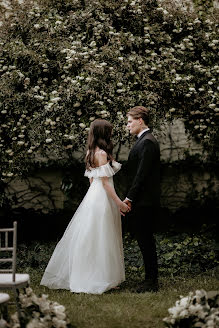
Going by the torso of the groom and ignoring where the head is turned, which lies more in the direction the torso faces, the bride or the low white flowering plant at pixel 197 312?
the bride

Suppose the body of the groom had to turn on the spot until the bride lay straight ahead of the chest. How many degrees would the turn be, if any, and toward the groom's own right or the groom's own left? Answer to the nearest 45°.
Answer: approximately 45° to the groom's own right

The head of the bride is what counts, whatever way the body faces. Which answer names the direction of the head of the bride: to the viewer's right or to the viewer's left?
to the viewer's right

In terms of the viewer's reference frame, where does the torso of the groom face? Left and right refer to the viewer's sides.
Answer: facing to the left of the viewer

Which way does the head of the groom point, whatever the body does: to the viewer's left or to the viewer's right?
to the viewer's left

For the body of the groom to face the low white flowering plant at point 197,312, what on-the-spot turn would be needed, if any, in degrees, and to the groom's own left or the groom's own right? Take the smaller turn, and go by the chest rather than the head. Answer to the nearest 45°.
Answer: approximately 90° to the groom's own left

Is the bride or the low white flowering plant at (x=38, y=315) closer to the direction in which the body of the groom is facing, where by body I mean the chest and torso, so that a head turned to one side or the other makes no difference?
the bride

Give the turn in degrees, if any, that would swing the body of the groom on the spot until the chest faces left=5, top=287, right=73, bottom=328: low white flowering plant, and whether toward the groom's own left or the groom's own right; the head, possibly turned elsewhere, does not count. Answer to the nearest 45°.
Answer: approximately 45° to the groom's own left
